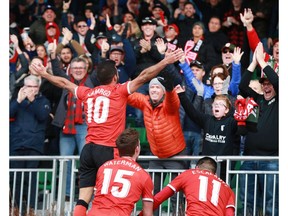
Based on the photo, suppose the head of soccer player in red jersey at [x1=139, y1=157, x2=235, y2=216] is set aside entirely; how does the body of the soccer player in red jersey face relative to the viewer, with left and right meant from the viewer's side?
facing away from the viewer

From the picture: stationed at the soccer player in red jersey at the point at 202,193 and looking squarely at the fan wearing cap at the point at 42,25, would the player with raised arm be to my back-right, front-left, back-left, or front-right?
front-left

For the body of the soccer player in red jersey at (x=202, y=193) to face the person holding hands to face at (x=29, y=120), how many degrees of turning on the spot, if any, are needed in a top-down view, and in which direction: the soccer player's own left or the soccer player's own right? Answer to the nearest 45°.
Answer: approximately 45° to the soccer player's own left

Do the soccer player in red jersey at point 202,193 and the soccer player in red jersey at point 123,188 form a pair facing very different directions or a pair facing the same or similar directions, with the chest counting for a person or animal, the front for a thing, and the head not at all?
same or similar directions

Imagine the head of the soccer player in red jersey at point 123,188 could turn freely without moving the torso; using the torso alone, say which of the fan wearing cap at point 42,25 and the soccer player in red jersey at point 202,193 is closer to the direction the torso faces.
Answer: the fan wearing cap

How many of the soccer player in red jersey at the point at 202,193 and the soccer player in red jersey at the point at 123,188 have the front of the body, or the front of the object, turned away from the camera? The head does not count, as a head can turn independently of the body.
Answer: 2

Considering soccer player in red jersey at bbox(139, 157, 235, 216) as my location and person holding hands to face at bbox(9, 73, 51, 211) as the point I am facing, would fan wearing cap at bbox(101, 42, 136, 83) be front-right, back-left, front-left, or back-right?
front-right

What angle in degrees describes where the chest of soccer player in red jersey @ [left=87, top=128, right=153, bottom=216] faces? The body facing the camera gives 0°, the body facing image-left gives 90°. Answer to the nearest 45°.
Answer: approximately 180°
